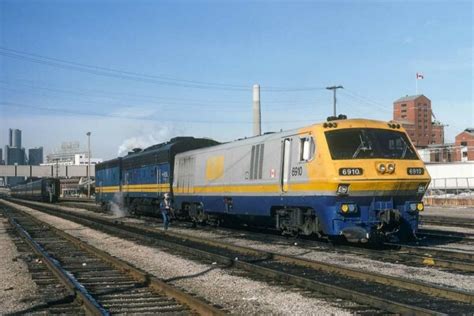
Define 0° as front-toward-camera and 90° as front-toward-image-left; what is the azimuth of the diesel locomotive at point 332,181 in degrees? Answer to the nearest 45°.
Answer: approximately 315°

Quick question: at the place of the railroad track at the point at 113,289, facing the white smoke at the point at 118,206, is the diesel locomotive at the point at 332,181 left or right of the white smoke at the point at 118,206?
right

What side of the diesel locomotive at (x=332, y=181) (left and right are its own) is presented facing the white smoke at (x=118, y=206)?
back

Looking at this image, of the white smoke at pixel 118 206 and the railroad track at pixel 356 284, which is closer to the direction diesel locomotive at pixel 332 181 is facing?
the railroad track

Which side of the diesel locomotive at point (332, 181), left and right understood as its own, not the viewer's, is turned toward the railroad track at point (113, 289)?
right
